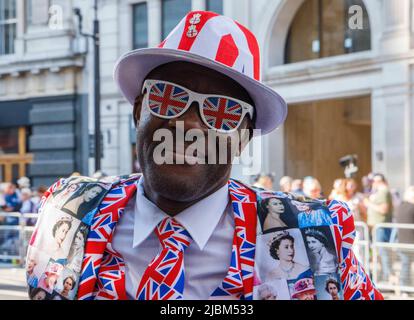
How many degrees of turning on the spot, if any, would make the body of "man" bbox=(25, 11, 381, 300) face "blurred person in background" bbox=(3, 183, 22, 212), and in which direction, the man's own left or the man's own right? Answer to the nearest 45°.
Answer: approximately 180°

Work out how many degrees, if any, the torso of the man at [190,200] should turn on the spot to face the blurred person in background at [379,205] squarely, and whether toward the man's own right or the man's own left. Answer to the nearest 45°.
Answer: approximately 180°

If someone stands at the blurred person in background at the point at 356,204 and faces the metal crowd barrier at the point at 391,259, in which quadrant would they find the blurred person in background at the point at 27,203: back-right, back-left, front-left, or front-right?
back-right

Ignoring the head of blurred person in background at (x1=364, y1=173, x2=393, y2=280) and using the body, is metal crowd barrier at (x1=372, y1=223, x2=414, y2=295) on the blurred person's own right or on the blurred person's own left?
on the blurred person's own left

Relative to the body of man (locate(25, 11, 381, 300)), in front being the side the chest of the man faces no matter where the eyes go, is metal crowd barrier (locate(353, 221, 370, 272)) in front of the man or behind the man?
behind

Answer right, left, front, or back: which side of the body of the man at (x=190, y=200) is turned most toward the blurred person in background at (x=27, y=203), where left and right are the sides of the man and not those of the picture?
back

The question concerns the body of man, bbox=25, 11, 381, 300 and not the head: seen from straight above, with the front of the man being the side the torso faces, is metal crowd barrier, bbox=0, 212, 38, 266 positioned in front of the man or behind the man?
behind

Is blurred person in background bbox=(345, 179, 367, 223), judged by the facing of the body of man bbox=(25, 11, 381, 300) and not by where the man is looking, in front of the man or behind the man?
behind
